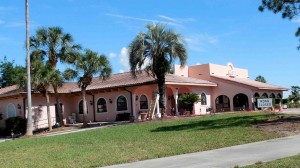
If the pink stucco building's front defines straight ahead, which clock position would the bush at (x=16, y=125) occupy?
The bush is roughly at 4 o'clock from the pink stucco building.

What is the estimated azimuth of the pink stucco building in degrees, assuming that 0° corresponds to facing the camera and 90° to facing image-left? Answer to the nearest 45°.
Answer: approximately 315°

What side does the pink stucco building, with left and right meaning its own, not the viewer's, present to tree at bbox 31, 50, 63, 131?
right

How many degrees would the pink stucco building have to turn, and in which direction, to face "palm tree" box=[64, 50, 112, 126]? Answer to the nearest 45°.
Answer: approximately 90° to its right

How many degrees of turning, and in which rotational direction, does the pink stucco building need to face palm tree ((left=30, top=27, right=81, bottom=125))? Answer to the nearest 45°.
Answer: approximately 90° to its right

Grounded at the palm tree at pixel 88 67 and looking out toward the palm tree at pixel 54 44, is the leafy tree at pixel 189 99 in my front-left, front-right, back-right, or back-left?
back-right

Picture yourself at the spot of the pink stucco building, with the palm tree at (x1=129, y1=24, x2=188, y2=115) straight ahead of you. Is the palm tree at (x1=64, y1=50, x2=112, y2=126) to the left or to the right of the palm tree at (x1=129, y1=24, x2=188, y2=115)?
right

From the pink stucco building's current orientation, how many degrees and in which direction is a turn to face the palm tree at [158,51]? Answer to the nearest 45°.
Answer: approximately 45° to its right
